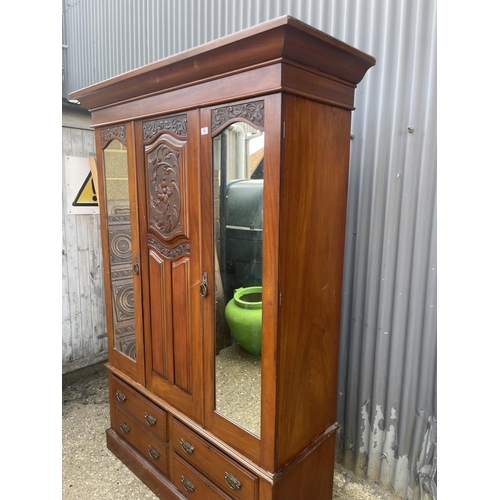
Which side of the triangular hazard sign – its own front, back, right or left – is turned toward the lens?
front
